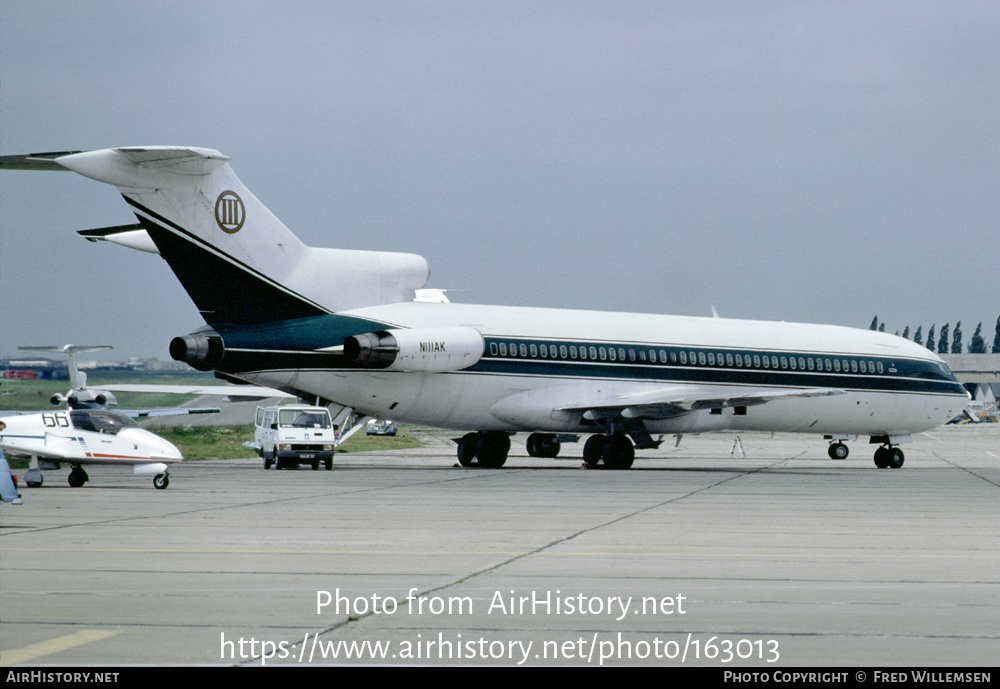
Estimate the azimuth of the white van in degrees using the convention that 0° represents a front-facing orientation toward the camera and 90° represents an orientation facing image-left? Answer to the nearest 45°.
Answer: approximately 0°

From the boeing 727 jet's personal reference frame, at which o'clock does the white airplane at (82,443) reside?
The white airplane is roughly at 6 o'clock from the boeing 727 jet.

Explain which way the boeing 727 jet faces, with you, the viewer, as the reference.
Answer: facing away from the viewer and to the right of the viewer

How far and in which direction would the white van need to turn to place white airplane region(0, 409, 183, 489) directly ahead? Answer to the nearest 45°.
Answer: approximately 45° to its right
